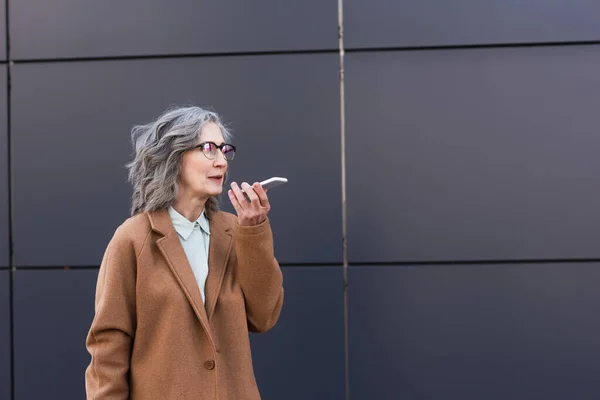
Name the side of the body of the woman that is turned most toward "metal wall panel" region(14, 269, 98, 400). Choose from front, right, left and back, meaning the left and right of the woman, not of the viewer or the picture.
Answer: back

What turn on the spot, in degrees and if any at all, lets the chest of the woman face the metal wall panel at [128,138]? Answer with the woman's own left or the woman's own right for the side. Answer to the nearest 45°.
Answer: approximately 135° to the woman's own left

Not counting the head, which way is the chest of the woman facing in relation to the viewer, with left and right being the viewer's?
facing the viewer and to the right of the viewer

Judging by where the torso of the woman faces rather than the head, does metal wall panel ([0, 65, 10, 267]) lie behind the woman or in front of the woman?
behind

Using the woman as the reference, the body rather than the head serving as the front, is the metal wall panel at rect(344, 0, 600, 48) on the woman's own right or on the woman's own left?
on the woman's own left

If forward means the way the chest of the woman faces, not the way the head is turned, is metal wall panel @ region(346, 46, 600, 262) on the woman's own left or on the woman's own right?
on the woman's own left

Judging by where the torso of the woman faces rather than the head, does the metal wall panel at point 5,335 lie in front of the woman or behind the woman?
behind
